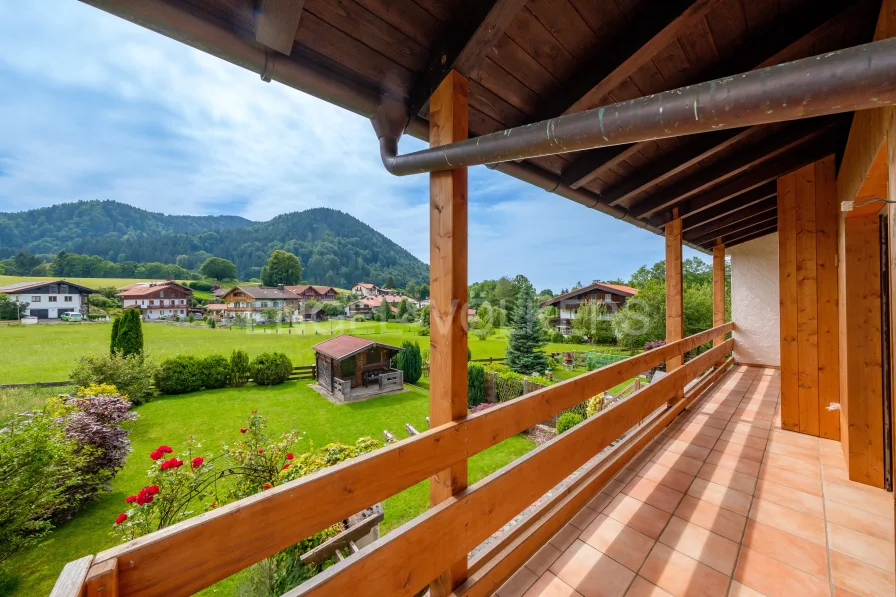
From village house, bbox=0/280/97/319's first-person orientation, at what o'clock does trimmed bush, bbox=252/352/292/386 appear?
The trimmed bush is roughly at 11 o'clock from the village house.

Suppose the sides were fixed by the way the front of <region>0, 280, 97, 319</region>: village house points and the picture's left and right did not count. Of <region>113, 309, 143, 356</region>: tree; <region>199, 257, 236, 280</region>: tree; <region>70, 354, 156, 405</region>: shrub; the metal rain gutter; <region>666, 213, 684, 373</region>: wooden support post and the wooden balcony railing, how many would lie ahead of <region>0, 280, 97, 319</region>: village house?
5

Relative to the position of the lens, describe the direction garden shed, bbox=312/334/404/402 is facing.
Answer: facing the viewer and to the right of the viewer

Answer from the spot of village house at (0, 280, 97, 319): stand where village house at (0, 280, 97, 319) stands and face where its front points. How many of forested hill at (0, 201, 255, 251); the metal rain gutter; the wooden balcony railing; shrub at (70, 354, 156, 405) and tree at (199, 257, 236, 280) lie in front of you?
3

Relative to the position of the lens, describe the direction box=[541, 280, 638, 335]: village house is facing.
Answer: facing the viewer and to the left of the viewer

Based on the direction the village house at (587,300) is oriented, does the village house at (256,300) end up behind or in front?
in front

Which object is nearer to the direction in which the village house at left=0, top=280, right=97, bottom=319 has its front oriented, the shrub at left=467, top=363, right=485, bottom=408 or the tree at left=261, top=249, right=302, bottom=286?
the shrub

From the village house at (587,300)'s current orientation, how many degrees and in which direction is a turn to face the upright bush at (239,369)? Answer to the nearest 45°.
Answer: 0° — it already faces it

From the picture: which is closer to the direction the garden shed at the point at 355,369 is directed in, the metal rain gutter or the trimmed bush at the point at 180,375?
the metal rain gutter

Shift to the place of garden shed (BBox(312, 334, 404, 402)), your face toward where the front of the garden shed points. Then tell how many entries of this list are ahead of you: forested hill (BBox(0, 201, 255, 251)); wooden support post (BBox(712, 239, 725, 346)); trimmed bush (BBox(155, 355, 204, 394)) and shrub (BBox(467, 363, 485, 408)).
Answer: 2

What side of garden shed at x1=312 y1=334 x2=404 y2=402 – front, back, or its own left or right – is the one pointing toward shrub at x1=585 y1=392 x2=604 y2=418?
front

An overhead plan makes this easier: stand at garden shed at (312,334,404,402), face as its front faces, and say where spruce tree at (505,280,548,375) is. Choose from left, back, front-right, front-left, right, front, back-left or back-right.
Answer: front-left

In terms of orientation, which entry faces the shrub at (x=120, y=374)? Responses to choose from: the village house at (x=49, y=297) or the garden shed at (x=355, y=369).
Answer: the village house

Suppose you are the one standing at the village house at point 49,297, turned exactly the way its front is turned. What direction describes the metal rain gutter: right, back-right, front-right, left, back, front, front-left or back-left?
front

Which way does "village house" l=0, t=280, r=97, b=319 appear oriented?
toward the camera

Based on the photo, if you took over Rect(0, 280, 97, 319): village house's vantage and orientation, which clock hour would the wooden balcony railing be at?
The wooden balcony railing is roughly at 12 o'clock from the village house.

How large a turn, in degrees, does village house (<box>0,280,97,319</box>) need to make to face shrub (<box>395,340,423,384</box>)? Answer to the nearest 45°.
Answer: approximately 45° to its left
